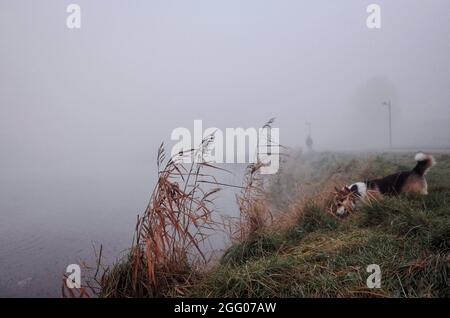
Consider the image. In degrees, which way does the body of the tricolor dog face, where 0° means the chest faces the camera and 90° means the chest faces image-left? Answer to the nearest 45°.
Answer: approximately 90°
